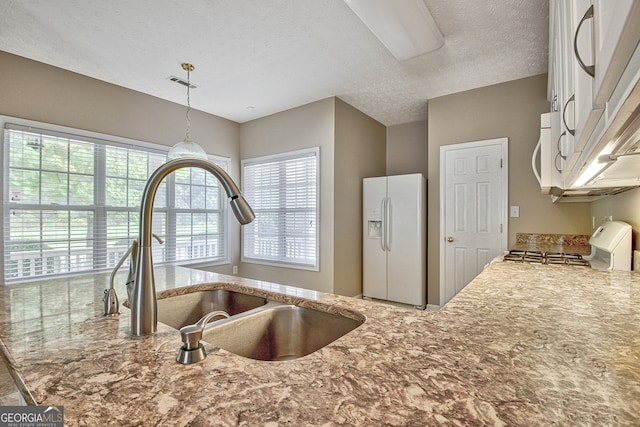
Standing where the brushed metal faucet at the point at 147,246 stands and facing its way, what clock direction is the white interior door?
The white interior door is roughly at 11 o'clock from the brushed metal faucet.

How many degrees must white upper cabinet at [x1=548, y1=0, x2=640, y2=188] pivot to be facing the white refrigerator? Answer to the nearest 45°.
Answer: approximately 45° to its right

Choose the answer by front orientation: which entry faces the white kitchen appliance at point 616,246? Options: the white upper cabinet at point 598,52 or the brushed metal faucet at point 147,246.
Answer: the brushed metal faucet

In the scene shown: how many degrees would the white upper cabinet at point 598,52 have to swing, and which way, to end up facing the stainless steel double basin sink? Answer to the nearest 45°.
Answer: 0° — it already faces it

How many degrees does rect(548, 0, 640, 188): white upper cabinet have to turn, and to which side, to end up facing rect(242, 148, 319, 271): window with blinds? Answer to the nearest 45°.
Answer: approximately 45° to its right

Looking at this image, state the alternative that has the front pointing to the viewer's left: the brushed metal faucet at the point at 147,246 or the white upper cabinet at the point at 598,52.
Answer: the white upper cabinet

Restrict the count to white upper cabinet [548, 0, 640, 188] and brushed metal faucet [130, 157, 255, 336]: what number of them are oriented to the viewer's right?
1

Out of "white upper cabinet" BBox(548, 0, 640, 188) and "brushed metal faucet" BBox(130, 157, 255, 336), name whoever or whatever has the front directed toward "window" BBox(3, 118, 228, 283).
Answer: the white upper cabinet

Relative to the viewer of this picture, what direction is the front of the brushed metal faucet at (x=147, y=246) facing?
facing to the right of the viewer

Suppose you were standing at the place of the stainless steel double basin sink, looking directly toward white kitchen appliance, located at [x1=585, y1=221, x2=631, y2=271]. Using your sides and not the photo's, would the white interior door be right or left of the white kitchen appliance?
left

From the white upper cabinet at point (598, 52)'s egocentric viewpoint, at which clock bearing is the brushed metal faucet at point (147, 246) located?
The brushed metal faucet is roughly at 11 o'clock from the white upper cabinet.

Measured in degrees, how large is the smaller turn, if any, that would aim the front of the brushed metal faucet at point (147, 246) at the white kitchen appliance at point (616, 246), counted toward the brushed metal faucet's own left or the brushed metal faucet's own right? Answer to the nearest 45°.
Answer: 0° — it already faces it

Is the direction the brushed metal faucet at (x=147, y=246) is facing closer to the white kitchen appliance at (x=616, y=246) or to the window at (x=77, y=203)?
the white kitchen appliance

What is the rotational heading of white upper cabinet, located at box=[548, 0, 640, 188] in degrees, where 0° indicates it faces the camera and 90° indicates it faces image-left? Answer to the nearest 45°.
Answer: approximately 90°
